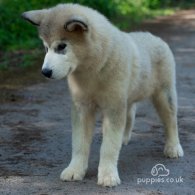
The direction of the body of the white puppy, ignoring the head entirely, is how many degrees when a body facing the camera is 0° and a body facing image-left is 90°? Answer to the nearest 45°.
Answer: approximately 45°
